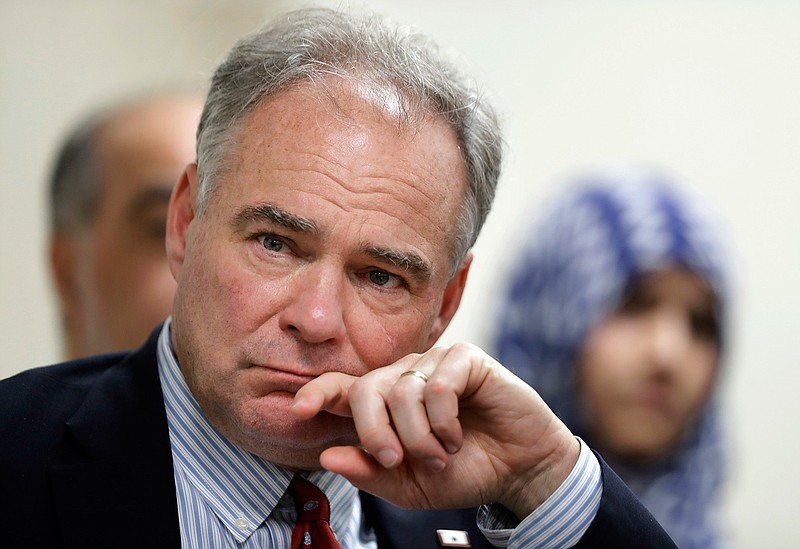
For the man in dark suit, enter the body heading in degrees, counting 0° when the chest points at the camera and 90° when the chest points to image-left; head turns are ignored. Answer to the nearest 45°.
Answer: approximately 0°

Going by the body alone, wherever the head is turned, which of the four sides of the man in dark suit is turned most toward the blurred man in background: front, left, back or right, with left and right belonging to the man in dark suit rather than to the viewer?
back

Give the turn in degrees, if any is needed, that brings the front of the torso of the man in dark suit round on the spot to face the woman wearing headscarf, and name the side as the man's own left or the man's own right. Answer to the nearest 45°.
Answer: approximately 135° to the man's own left
